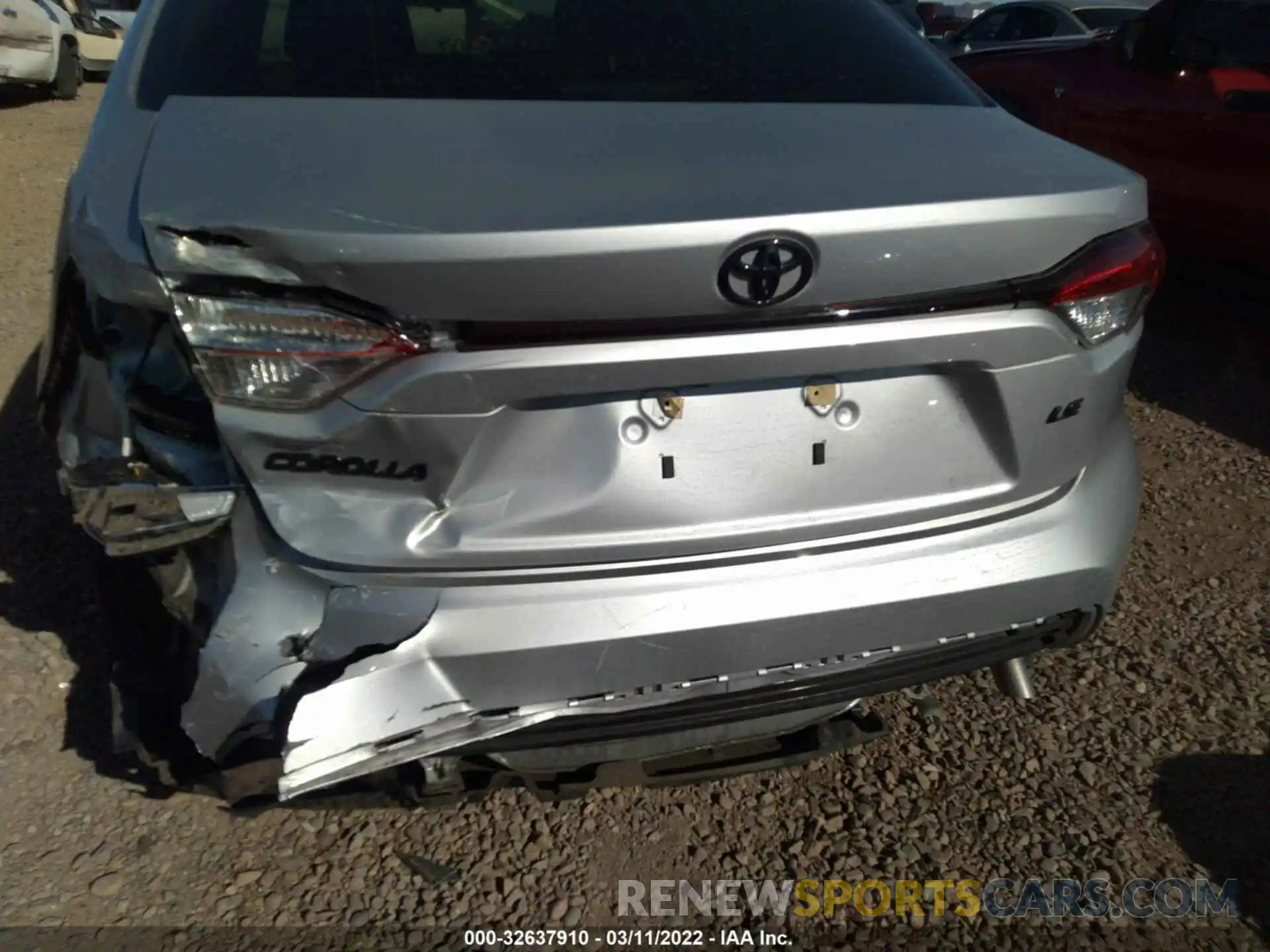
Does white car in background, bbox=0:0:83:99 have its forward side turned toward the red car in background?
no

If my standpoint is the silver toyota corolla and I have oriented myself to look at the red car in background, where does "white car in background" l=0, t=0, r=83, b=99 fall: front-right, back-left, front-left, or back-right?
front-left

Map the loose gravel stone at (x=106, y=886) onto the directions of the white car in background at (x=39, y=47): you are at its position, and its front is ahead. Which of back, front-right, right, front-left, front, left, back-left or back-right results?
front-left

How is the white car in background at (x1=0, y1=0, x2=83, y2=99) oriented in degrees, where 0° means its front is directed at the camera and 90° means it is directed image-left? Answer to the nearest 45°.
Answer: approximately 45°

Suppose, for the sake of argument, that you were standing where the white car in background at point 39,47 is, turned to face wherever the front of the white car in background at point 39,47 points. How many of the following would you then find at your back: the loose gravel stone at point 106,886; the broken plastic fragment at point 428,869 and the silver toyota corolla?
0

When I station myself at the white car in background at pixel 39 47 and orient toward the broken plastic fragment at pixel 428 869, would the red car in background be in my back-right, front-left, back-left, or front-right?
front-left

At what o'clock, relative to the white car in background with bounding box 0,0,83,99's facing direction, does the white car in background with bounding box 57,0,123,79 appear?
the white car in background with bounding box 57,0,123,79 is roughly at 5 o'clock from the white car in background with bounding box 0,0,83,99.

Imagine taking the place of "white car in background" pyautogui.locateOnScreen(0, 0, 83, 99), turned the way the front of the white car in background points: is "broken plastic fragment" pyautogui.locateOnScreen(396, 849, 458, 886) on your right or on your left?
on your left
